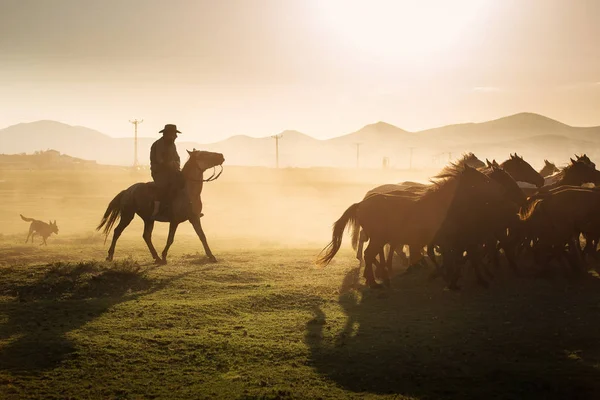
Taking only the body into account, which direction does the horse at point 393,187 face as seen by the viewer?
to the viewer's right

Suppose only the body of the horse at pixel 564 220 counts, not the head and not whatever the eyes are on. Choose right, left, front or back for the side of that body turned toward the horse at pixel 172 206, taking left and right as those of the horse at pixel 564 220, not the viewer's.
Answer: back

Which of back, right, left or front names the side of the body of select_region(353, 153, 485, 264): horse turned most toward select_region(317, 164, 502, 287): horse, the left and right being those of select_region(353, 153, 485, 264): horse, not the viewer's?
right

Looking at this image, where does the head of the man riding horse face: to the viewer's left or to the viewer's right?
to the viewer's right

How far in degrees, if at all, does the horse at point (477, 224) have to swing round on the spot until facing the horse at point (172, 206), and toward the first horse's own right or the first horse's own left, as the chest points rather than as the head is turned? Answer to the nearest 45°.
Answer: approximately 180°

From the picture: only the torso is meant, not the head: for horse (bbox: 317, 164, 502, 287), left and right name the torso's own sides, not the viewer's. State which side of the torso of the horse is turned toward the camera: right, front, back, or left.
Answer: right

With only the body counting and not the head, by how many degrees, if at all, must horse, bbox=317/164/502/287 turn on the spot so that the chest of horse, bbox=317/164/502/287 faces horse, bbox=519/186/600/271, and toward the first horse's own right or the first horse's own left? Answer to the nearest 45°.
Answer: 0° — it already faces it

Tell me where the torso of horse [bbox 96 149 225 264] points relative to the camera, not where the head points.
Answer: to the viewer's right

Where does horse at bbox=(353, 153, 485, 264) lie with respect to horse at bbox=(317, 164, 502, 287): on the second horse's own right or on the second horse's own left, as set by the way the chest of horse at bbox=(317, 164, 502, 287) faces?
on the second horse's own left

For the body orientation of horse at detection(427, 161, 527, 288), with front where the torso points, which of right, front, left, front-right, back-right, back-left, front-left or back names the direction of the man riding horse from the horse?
back

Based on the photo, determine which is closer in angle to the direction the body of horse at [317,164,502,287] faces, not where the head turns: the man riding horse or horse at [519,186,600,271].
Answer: the horse

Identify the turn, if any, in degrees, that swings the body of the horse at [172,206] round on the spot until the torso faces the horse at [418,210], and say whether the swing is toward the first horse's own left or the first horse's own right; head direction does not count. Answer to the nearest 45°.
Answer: approximately 45° to the first horse's own right

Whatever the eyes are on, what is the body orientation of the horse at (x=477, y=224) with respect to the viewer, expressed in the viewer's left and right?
facing to the right of the viewer

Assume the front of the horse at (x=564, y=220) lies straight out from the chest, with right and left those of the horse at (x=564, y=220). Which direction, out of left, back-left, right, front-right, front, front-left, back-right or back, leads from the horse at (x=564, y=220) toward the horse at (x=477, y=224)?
back-right

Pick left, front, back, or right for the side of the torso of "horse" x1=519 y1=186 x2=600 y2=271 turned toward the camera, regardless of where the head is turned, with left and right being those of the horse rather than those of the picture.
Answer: right
